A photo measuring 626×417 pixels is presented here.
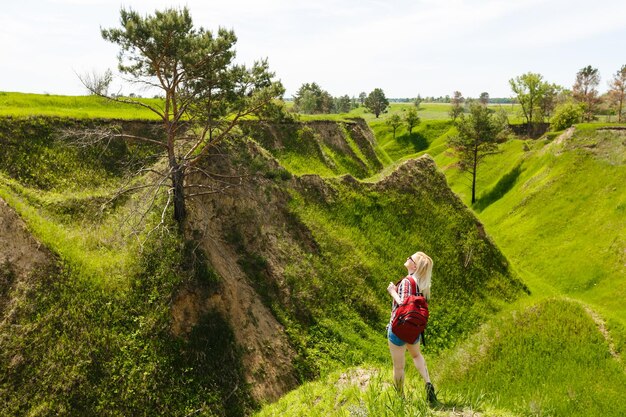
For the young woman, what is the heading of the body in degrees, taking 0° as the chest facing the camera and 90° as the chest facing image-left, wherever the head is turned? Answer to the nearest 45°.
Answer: approximately 135°
